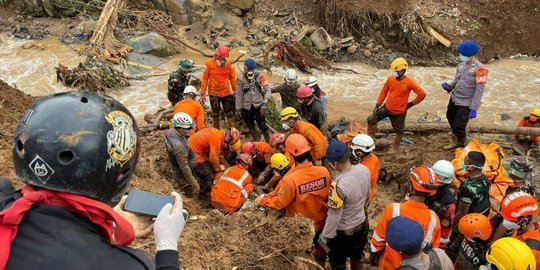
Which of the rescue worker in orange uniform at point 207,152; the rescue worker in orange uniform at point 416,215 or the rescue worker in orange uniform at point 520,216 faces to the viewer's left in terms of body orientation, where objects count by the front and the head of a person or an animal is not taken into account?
the rescue worker in orange uniform at point 520,216

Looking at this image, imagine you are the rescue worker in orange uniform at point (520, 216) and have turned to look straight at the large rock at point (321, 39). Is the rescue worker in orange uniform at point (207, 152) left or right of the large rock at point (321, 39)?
left

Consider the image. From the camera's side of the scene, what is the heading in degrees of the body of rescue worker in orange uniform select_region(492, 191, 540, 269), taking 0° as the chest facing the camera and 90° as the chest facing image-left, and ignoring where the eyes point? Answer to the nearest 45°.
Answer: approximately 90°

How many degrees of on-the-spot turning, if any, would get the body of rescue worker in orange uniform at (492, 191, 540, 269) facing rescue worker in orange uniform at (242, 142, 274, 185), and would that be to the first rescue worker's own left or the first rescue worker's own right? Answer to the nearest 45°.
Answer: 0° — they already face them

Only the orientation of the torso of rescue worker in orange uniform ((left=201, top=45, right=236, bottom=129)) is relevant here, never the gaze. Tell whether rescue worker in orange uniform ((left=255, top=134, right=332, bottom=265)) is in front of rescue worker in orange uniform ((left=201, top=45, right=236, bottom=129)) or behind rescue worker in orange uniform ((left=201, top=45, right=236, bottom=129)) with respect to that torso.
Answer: in front

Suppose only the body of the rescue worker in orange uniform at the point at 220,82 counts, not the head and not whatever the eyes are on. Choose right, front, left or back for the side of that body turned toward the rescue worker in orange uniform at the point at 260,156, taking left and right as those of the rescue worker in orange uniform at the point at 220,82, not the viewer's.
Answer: front

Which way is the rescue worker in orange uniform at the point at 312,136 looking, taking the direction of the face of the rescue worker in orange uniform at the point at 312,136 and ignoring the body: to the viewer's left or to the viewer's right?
to the viewer's left

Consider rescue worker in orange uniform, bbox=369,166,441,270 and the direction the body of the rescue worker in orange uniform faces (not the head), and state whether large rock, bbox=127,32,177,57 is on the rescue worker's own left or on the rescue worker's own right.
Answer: on the rescue worker's own left

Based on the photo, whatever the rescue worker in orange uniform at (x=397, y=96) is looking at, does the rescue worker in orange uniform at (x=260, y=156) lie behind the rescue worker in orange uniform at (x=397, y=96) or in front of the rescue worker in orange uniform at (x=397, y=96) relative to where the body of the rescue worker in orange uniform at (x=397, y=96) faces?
in front

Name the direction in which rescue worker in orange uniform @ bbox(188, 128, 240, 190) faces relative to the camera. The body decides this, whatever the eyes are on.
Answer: to the viewer's right

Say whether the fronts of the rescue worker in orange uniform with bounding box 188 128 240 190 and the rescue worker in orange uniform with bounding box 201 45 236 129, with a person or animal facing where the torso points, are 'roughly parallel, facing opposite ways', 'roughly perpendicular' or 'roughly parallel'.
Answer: roughly perpendicular
